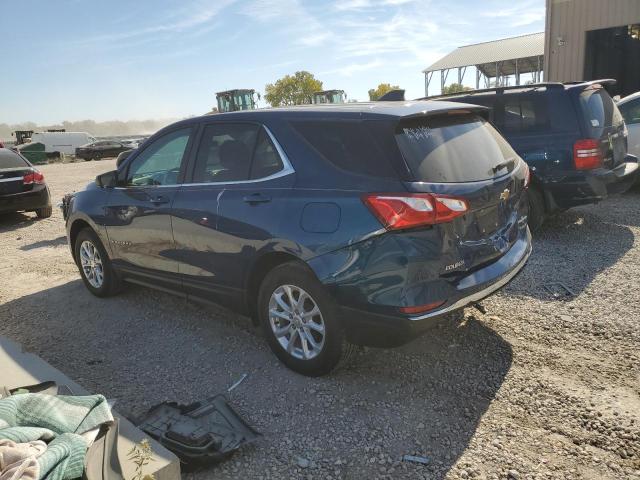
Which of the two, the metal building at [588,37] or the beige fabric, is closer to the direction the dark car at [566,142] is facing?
the metal building

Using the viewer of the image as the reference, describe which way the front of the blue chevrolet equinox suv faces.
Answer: facing away from the viewer and to the left of the viewer

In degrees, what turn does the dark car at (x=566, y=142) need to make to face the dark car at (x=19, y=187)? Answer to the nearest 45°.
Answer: approximately 45° to its left

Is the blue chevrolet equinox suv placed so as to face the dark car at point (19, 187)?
yes

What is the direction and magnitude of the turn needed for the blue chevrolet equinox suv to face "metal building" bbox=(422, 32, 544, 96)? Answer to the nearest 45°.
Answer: approximately 90° to its right

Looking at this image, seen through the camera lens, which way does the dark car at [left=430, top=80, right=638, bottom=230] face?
facing away from the viewer and to the left of the viewer

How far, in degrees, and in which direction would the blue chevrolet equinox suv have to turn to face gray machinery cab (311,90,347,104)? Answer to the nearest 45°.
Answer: approximately 45° to its right

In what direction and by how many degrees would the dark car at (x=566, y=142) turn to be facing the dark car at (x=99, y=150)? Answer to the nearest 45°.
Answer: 0° — it already faces it

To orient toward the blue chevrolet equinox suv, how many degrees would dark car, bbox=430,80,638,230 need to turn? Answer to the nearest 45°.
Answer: approximately 135° to its left

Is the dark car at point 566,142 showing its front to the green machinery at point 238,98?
yes

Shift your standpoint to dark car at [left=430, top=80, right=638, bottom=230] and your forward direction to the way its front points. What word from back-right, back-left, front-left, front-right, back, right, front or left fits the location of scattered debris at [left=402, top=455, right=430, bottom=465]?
back-left

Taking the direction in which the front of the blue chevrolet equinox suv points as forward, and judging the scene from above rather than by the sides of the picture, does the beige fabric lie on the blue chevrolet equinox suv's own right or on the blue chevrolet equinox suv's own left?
on the blue chevrolet equinox suv's own left

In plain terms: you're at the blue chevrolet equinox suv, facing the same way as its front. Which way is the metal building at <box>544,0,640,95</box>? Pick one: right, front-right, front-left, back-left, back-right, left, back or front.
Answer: right

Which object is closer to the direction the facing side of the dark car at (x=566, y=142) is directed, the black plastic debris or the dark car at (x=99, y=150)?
the dark car
